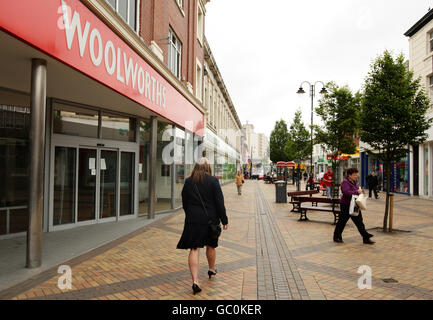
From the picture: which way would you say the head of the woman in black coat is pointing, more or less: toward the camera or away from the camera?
away from the camera

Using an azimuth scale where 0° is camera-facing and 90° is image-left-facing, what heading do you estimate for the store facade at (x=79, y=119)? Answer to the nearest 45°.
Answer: approximately 315°

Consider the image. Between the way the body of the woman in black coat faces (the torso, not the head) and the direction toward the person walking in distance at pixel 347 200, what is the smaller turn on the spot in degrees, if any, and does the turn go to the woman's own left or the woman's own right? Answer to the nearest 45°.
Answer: approximately 45° to the woman's own right

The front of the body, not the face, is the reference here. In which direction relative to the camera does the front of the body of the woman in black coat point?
away from the camera
